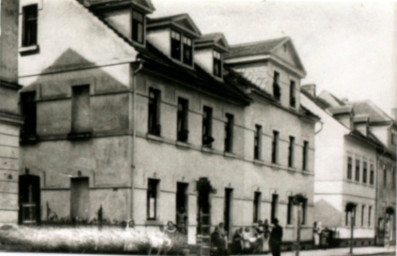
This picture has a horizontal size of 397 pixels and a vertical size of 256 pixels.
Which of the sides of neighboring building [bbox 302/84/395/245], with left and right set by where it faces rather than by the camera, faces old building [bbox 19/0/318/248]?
right

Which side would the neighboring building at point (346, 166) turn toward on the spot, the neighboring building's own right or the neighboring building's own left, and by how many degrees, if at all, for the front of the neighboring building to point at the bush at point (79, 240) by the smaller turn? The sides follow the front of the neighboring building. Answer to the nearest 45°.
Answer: approximately 90° to the neighboring building's own right

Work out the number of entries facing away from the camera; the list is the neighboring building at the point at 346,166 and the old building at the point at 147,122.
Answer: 0

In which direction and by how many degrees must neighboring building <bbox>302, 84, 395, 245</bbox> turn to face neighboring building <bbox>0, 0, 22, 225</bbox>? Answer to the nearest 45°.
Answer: approximately 90° to its right

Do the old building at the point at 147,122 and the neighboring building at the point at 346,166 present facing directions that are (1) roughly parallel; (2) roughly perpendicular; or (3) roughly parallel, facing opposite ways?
roughly parallel

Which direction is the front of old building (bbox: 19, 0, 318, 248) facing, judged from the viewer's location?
facing the viewer and to the right of the viewer

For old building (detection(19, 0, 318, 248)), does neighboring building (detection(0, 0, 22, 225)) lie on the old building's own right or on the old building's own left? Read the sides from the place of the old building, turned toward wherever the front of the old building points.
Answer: on the old building's own right
